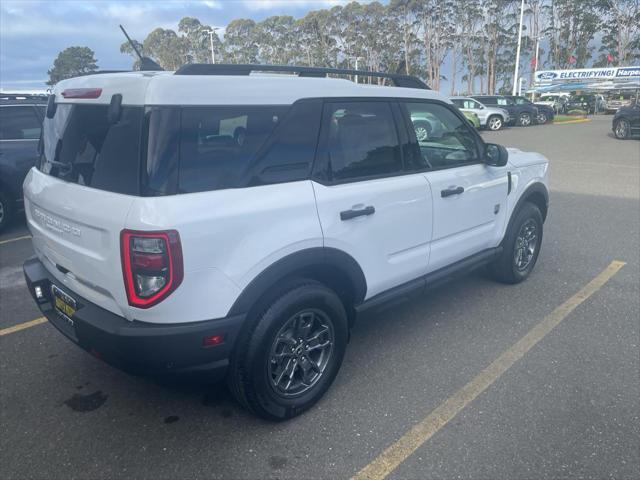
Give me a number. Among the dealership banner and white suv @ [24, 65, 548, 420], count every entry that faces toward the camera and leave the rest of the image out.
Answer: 1

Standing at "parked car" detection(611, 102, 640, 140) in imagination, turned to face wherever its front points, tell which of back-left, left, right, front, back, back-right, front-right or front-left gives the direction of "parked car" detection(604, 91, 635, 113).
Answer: back-right

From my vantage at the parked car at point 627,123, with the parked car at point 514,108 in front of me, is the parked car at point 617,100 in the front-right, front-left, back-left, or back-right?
front-right

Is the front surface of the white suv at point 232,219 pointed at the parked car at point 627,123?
yes

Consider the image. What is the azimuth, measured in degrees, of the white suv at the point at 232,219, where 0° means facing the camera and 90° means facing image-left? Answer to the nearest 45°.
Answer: approximately 225°

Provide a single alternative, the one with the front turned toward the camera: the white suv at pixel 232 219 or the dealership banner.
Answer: the dealership banner

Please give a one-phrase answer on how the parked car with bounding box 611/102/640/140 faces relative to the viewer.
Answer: facing the viewer and to the left of the viewer

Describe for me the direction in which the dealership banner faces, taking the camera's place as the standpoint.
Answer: facing the viewer

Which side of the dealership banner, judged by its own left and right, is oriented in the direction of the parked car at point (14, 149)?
front
